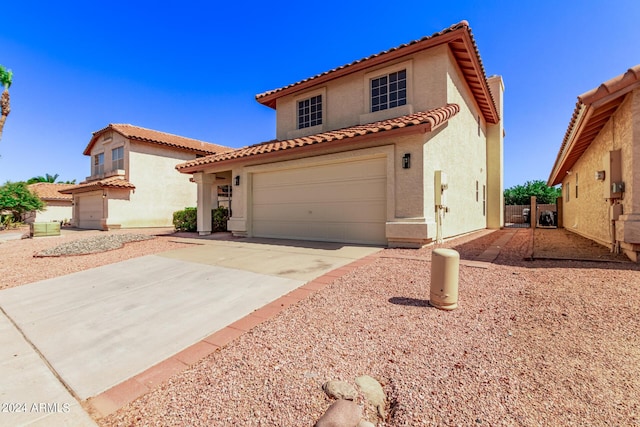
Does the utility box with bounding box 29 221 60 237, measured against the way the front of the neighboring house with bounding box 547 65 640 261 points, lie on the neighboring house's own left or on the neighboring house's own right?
on the neighboring house's own right

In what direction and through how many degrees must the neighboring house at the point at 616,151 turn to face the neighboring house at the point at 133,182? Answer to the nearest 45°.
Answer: approximately 90° to its right

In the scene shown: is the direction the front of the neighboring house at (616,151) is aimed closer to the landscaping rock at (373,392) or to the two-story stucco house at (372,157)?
the landscaping rock

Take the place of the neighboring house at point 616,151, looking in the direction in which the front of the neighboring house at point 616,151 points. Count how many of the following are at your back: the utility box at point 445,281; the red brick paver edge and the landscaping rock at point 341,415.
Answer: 0

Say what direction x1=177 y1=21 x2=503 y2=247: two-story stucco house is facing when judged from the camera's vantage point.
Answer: facing the viewer and to the left of the viewer

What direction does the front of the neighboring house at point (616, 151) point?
toward the camera

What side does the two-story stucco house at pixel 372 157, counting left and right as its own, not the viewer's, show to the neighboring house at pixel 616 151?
left

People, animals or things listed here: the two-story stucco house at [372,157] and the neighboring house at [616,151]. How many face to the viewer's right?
0

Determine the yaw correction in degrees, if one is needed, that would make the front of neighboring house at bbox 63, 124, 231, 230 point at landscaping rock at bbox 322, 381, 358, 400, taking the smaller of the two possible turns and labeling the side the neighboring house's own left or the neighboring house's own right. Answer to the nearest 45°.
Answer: approximately 45° to the neighboring house's own left

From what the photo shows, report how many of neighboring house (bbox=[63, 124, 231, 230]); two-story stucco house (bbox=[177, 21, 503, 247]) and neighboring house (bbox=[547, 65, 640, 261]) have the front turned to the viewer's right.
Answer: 0

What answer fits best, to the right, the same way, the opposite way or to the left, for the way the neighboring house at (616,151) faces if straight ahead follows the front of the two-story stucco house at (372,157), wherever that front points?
the same way

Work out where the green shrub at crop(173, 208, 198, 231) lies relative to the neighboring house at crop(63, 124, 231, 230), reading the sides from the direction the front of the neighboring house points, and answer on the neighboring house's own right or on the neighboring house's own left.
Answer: on the neighboring house's own left
